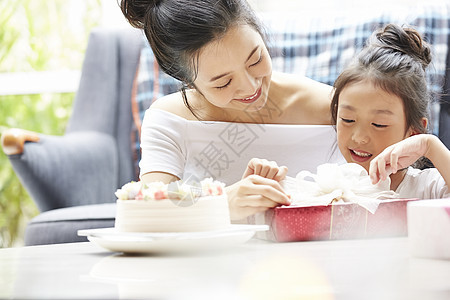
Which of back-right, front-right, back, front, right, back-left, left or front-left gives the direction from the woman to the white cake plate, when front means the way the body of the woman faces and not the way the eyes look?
front

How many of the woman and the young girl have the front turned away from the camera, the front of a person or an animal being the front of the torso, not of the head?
0

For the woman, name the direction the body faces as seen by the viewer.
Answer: toward the camera

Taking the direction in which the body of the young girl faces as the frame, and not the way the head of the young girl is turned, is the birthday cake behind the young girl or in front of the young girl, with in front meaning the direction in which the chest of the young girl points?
in front

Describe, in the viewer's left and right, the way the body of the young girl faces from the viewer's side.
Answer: facing the viewer and to the left of the viewer

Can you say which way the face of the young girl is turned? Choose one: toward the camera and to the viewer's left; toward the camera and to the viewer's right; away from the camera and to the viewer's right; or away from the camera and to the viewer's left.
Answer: toward the camera and to the viewer's left

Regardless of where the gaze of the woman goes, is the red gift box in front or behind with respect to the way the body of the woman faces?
in front

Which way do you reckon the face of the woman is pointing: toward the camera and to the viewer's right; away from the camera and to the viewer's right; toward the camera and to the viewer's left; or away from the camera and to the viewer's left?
toward the camera and to the viewer's right

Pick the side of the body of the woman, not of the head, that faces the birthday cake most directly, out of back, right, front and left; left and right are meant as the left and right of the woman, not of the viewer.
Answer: front

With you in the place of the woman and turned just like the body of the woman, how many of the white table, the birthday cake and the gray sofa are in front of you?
2
